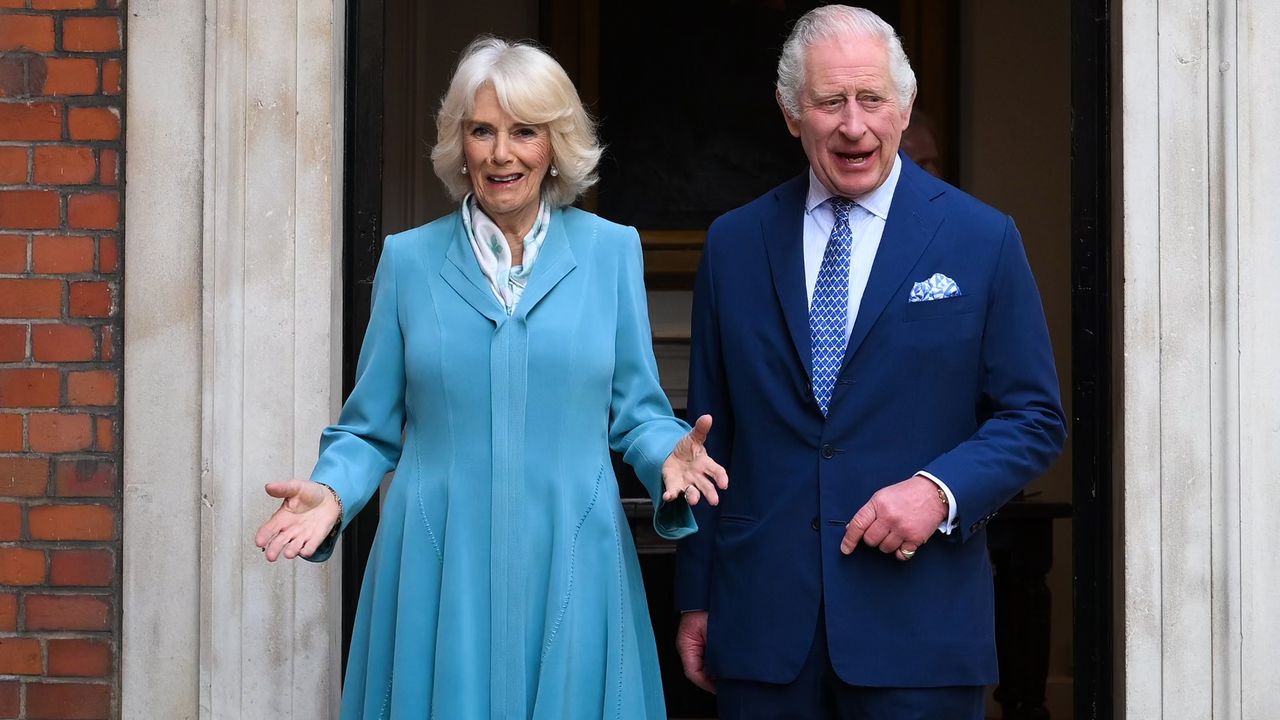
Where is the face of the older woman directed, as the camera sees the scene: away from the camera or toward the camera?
toward the camera

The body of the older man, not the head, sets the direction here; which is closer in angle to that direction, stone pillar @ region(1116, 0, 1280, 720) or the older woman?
the older woman

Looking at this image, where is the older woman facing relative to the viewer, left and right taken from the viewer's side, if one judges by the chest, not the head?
facing the viewer

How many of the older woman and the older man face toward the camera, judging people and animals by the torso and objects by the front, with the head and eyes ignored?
2

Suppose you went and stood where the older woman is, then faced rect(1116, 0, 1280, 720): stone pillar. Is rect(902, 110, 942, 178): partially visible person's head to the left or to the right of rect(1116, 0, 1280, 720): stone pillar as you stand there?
left

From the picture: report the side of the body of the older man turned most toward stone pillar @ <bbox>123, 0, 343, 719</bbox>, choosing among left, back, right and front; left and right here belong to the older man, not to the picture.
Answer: right

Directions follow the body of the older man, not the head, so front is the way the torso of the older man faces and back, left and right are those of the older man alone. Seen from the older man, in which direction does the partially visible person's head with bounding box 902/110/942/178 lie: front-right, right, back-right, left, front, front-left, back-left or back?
back

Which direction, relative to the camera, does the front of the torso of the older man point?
toward the camera

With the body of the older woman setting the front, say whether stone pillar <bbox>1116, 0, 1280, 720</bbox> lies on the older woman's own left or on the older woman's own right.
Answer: on the older woman's own left

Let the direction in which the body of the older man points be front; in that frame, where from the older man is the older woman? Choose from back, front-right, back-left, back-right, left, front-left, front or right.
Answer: right

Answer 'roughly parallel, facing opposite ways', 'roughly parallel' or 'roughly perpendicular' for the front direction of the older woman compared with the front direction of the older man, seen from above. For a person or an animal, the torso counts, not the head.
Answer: roughly parallel

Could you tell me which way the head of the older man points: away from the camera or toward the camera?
toward the camera
